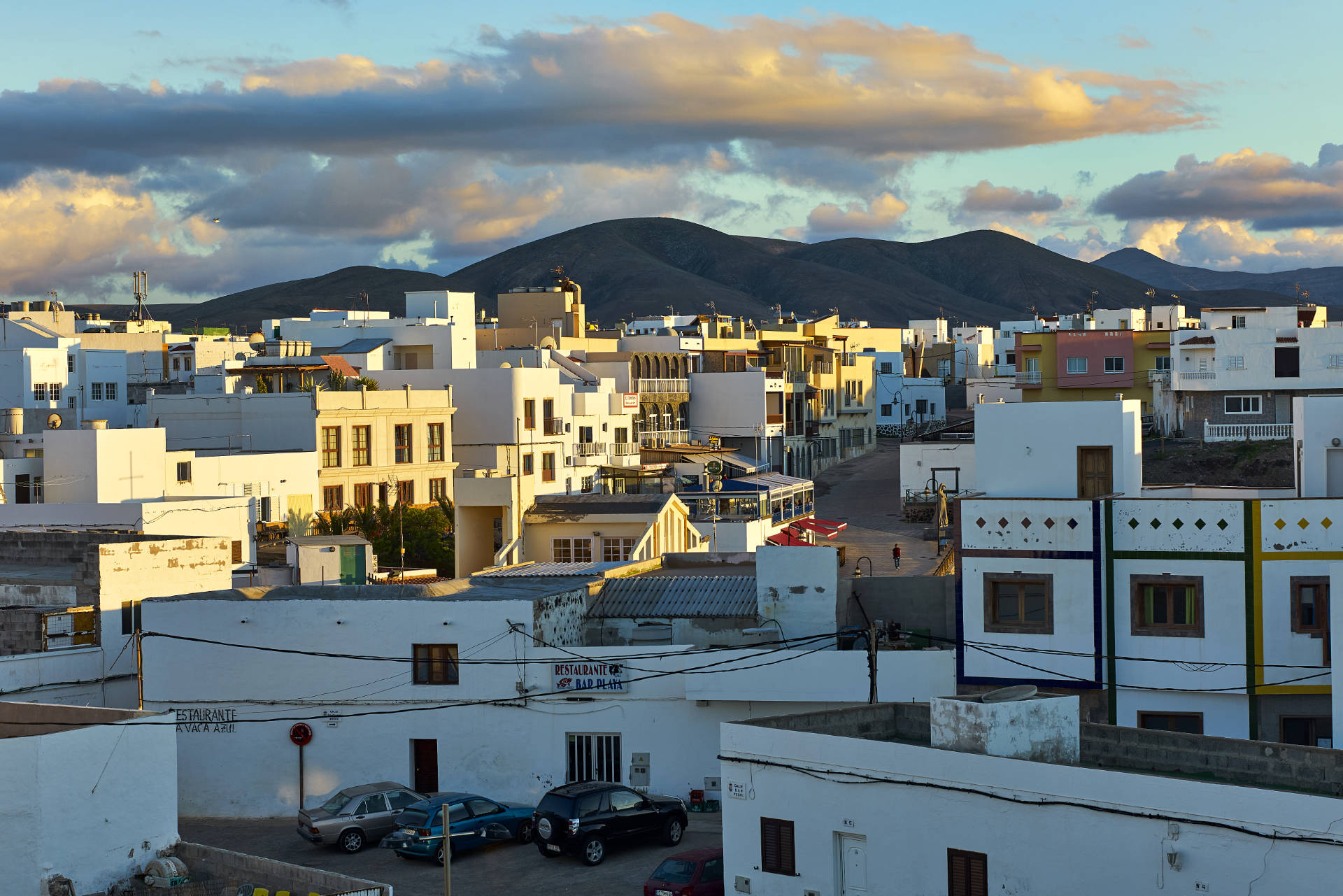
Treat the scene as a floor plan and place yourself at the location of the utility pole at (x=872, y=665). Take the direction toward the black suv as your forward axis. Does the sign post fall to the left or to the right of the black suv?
right

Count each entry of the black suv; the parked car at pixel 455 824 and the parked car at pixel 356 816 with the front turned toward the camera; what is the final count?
0

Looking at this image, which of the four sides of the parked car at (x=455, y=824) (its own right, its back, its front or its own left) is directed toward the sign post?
left

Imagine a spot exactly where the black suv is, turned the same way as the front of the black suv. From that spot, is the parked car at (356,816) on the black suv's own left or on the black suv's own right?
on the black suv's own left
